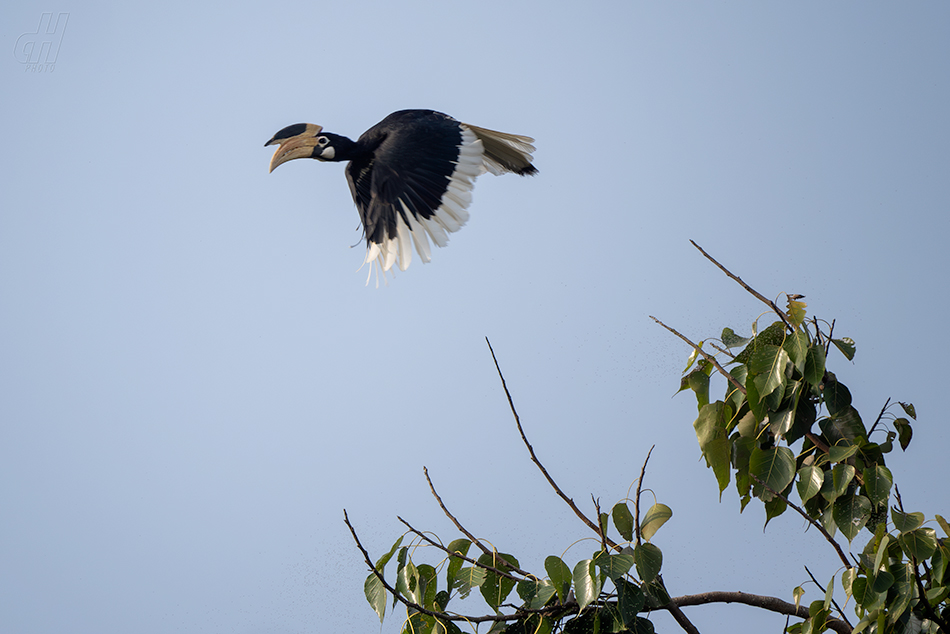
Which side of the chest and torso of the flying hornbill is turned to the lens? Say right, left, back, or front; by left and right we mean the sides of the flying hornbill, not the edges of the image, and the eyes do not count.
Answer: left
